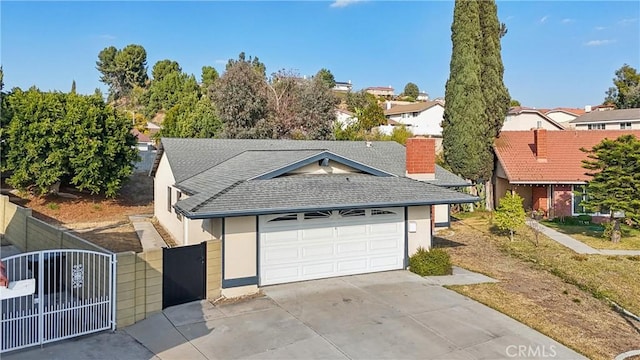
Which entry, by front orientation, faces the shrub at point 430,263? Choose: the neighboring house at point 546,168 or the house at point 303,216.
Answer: the neighboring house

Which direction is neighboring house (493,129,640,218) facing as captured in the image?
toward the camera

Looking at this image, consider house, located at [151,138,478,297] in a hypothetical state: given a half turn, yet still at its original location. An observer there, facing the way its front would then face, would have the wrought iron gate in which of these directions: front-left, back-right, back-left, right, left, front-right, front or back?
back-left

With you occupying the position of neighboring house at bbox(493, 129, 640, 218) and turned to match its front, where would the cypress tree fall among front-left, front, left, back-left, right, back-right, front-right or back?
right

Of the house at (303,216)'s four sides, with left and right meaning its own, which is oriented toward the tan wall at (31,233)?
right

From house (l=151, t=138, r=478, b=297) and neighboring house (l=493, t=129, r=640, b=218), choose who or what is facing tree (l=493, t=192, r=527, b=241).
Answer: the neighboring house

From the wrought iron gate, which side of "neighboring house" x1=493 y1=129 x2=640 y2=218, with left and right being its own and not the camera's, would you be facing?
front

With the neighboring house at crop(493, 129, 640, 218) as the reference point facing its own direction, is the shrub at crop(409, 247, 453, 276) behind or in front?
in front

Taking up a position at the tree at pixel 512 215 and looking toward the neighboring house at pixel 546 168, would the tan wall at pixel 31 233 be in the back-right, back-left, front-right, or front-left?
back-left

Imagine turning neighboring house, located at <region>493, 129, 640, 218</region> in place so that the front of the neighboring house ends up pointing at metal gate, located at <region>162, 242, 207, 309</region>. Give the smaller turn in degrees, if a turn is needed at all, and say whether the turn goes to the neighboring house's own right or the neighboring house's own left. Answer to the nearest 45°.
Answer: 0° — it already faces it

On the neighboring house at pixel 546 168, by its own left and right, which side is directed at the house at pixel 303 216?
right

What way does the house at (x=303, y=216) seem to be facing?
toward the camera
